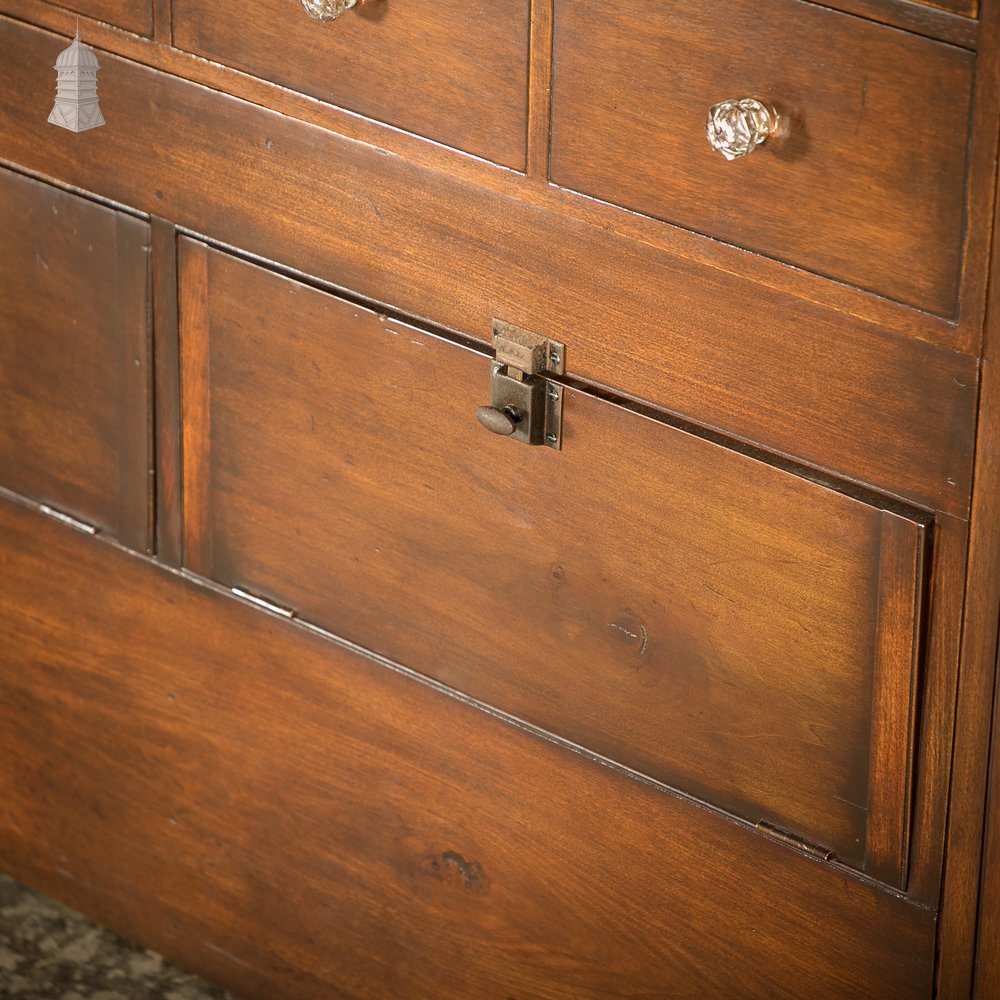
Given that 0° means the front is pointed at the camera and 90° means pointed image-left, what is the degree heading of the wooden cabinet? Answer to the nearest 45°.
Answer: approximately 45°
